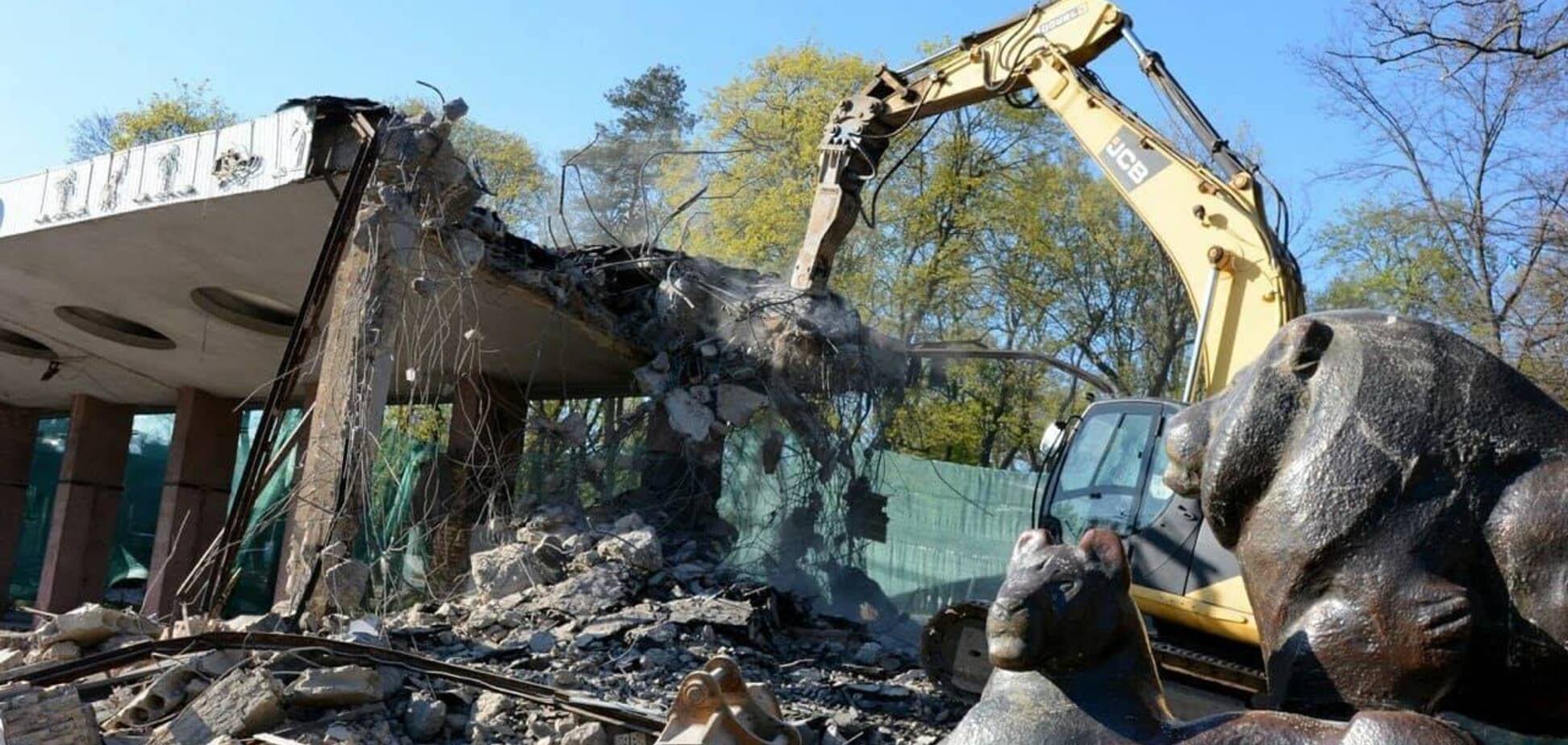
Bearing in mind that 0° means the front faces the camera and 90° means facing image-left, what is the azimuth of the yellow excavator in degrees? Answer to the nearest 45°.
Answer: approximately 90°

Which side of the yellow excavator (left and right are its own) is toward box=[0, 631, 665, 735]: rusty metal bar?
front

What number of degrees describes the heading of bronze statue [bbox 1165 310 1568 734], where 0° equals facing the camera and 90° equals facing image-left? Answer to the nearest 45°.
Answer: approximately 90°

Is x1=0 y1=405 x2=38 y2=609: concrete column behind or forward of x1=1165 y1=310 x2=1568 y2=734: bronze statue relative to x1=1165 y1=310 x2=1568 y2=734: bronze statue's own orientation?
forward

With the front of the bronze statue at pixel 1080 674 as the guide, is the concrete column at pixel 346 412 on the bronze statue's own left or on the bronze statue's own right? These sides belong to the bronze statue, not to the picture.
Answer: on the bronze statue's own right

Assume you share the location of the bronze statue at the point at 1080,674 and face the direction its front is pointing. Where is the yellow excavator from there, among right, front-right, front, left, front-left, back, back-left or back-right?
back-right

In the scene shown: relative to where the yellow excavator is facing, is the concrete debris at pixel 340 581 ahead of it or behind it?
ahead
